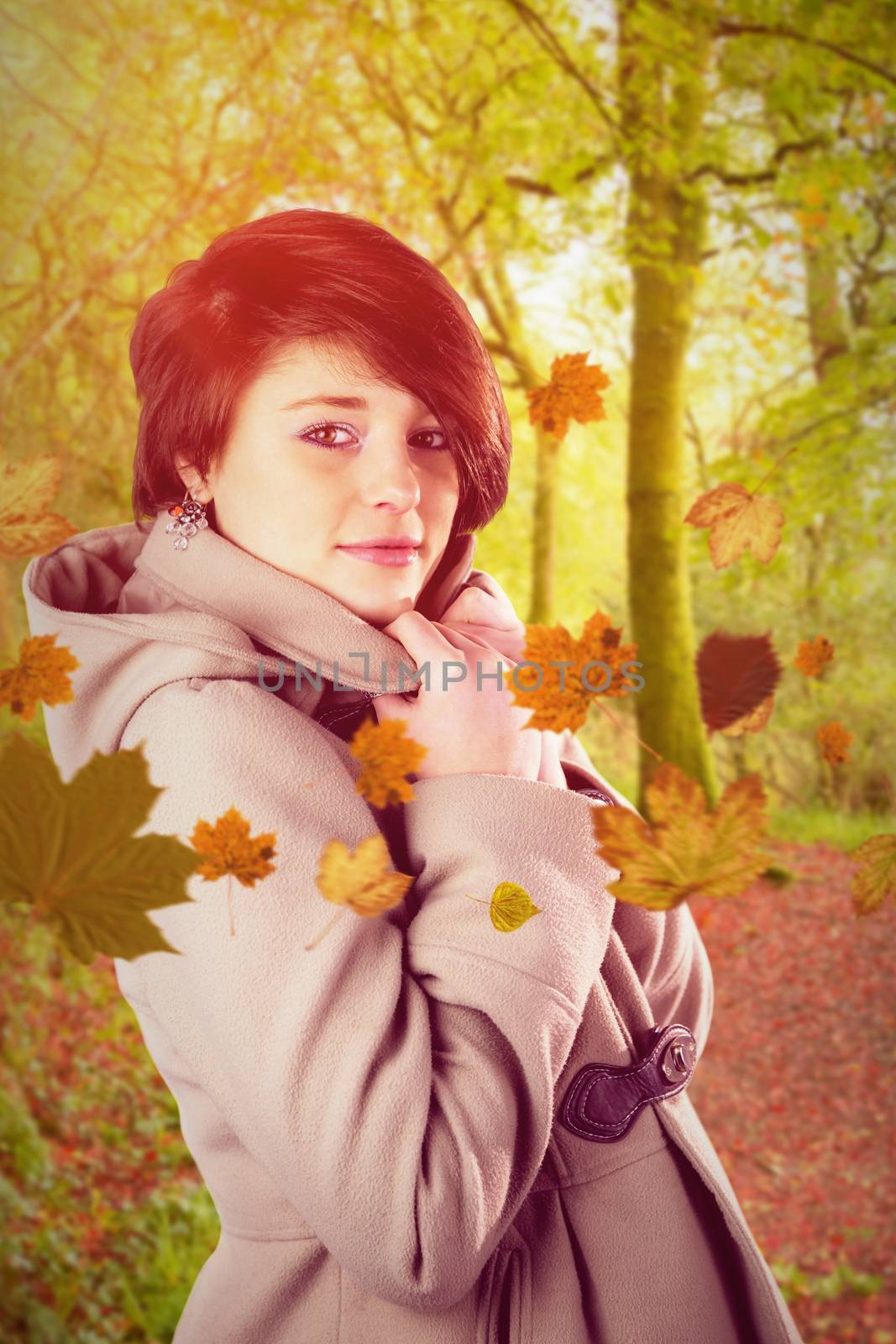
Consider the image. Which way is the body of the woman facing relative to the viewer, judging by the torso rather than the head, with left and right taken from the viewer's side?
facing the viewer and to the right of the viewer

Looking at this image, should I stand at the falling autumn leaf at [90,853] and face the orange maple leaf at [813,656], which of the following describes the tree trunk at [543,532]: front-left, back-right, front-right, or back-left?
front-left
